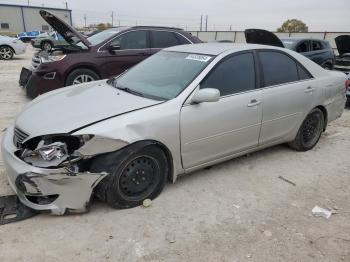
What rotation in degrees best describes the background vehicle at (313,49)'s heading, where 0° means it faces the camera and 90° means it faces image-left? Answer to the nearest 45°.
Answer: approximately 45°

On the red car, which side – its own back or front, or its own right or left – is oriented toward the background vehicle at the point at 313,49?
back

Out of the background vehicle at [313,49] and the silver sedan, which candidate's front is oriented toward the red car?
the background vehicle

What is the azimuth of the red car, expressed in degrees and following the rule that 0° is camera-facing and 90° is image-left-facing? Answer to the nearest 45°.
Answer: approximately 45°

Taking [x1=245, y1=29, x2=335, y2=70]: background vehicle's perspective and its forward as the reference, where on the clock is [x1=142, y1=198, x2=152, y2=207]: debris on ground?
The debris on ground is roughly at 11 o'clock from the background vehicle.

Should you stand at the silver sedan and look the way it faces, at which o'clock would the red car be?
The red car is roughly at 4 o'clock from the silver sedan.

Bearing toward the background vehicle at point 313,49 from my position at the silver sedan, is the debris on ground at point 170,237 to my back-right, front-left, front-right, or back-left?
back-right

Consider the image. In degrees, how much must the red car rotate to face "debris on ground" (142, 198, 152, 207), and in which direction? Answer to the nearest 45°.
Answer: approximately 45° to its left
